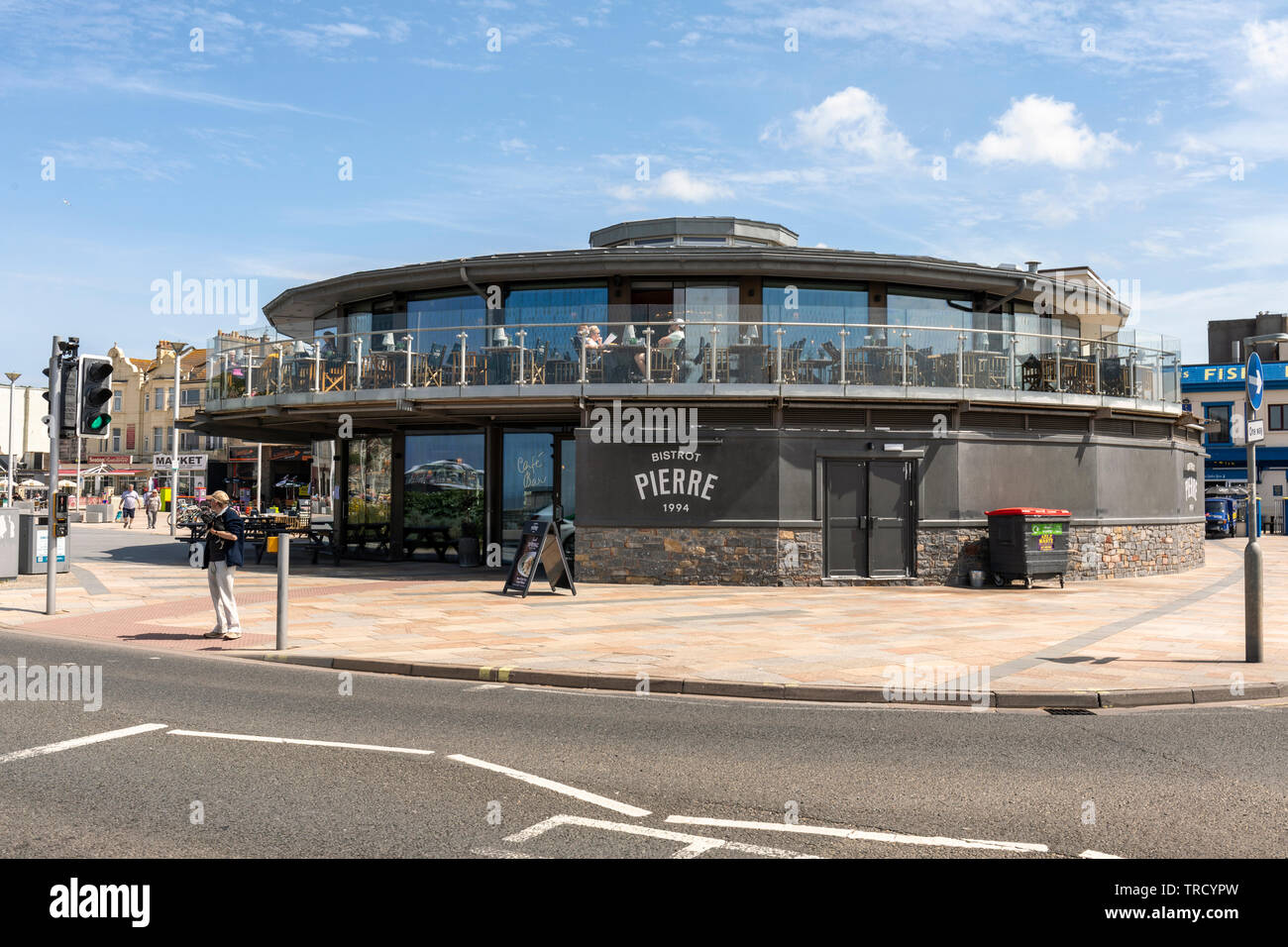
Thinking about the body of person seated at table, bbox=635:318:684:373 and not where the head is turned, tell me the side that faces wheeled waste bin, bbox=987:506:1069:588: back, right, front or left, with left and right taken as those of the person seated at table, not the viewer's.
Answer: back

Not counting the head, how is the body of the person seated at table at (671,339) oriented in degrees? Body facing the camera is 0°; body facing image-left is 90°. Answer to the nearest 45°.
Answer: approximately 90°

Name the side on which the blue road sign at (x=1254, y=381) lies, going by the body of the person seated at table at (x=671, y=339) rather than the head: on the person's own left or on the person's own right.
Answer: on the person's own left

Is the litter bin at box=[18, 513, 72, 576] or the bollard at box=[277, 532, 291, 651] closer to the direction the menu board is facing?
the bollard

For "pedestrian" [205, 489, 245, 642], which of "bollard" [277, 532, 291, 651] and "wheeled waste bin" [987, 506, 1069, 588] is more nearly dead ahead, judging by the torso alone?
the bollard

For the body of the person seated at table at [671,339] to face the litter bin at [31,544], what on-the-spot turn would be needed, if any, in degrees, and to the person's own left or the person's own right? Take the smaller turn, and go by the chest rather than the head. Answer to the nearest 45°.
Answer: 0° — they already face it
